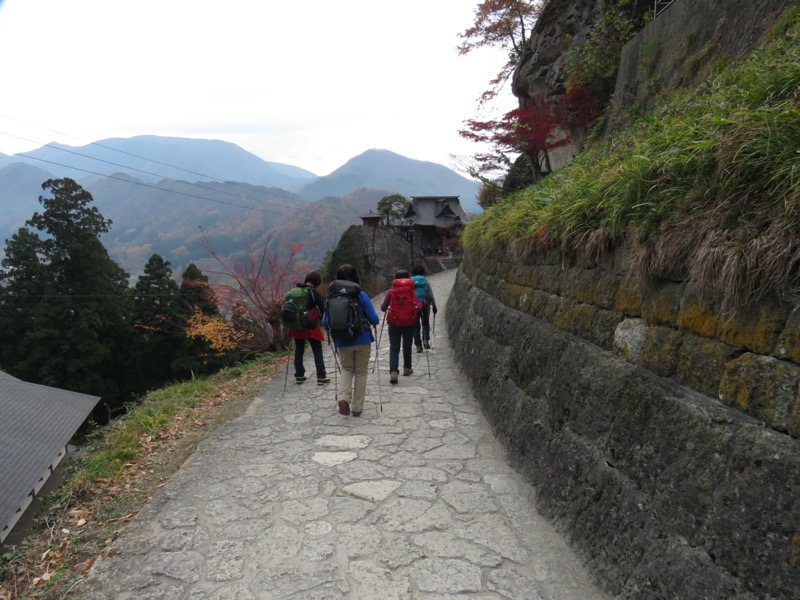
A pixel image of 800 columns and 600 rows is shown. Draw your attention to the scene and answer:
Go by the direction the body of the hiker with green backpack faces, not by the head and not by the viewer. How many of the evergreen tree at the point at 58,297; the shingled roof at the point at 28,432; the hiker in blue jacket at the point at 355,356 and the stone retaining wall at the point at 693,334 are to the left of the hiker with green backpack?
2

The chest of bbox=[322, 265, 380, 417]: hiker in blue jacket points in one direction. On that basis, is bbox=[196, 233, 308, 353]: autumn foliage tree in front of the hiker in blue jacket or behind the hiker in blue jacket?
in front

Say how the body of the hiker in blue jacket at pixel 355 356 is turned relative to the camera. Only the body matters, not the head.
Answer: away from the camera

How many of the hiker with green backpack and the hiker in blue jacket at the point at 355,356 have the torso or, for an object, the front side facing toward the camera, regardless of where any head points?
0

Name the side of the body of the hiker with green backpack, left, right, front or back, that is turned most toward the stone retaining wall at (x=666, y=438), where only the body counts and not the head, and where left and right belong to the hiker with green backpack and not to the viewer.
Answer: right

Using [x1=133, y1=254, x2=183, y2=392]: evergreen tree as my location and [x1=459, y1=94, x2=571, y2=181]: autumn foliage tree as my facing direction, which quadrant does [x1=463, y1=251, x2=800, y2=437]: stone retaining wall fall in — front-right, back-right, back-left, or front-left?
front-right

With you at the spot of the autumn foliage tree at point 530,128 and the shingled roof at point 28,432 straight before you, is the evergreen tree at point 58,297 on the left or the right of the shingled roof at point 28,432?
right

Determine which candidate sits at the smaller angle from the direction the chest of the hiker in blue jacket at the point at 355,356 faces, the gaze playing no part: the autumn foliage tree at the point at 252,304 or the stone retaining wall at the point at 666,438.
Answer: the autumn foliage tree

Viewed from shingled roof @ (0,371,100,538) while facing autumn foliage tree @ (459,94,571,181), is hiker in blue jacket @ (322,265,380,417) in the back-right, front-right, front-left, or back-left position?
front-right

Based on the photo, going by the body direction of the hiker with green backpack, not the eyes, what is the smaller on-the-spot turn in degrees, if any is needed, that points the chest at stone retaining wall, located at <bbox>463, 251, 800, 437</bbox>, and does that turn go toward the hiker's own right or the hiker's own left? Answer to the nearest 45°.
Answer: approximately 90° to the hiker's own right

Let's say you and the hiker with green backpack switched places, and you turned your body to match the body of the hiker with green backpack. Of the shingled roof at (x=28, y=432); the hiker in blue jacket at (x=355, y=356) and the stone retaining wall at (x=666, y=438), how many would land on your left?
1

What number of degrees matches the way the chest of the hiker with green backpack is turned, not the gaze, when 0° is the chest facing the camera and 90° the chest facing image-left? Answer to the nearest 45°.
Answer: approximately 225°
